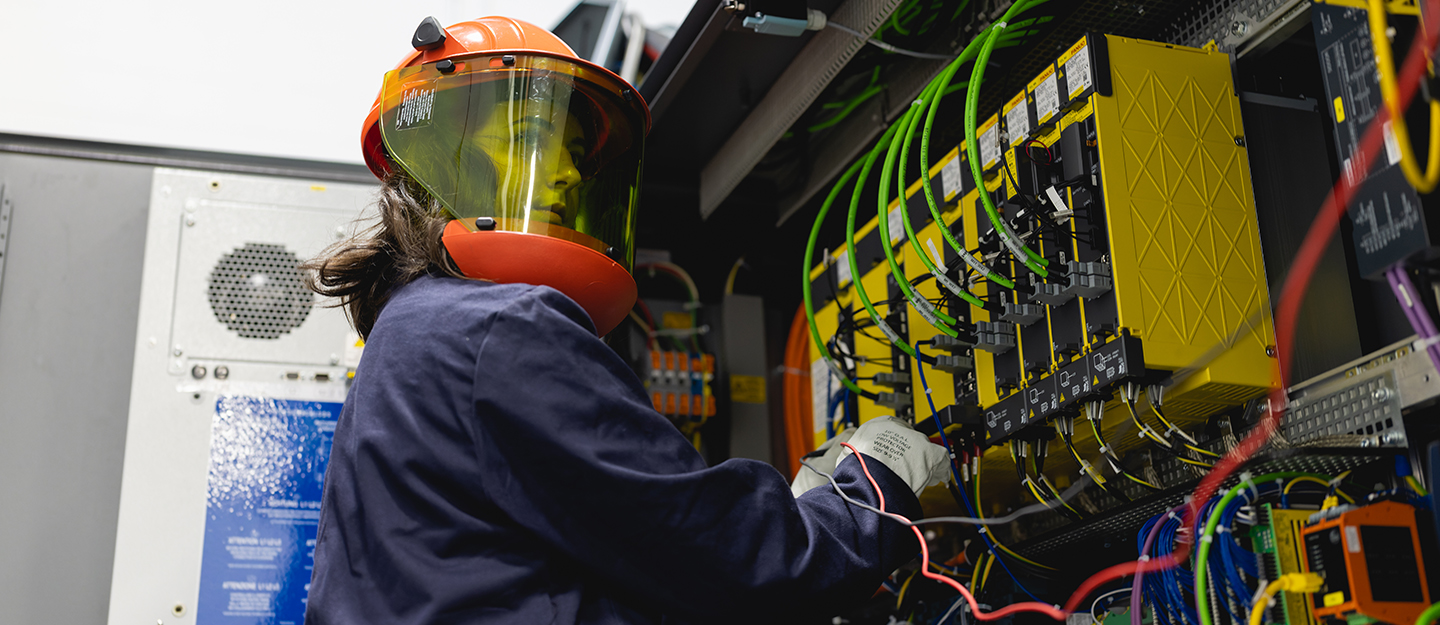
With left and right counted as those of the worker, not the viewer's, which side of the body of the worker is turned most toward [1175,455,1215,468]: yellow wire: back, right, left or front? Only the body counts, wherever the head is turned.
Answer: front

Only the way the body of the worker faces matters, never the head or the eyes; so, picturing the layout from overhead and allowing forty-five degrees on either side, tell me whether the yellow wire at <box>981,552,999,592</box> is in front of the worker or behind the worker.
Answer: in front

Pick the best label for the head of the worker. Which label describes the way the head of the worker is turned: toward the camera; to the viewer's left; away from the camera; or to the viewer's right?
to the viewer's right

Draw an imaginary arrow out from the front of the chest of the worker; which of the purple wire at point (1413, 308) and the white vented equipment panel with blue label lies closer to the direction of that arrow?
the purple wire

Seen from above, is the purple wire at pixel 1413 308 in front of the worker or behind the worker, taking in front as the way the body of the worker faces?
in front

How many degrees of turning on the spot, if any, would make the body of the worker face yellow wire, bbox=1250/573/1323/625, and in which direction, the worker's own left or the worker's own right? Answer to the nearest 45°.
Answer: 0° — they already face it

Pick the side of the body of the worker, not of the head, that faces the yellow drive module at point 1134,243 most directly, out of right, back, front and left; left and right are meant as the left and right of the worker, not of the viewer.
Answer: front

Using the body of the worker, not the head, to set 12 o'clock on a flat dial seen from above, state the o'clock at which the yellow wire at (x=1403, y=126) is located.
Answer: The yellow wire is roughly at 1 o'clock from the worker.

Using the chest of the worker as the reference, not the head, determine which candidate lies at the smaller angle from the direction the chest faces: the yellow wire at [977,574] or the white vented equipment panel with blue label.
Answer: the yellow wire

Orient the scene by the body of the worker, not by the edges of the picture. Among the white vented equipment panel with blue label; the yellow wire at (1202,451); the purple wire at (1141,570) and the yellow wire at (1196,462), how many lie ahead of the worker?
3

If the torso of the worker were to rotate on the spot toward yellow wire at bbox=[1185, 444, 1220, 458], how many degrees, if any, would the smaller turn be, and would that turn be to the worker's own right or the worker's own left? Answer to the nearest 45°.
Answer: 0° — they already face it

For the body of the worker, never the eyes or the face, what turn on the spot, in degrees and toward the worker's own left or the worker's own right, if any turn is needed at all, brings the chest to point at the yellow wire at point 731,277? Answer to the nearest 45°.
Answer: approximately 90° to the worker's own left

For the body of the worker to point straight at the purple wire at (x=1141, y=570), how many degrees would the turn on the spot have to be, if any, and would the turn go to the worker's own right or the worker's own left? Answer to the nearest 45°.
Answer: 0° — they already face it

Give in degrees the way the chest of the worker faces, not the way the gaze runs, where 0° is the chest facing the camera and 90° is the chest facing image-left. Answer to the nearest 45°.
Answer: approximately 270°
